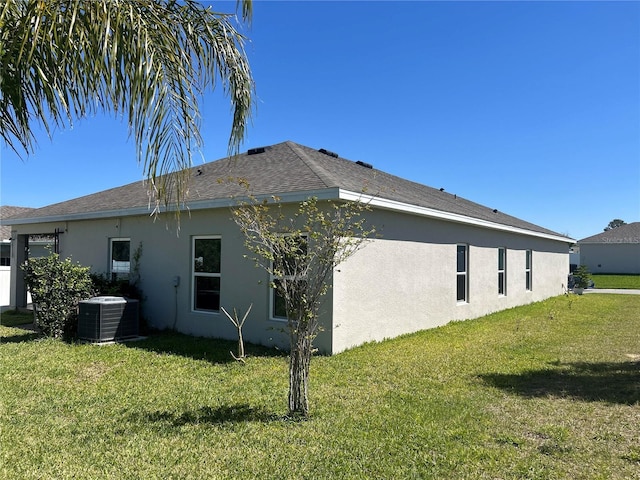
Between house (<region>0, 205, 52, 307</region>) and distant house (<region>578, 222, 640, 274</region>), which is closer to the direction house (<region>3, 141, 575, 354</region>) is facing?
the distant house

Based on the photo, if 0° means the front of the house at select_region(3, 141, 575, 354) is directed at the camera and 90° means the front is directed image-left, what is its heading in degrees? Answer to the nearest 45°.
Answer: approximately 225°

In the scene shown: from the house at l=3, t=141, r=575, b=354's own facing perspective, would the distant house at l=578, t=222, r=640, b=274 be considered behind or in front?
in front

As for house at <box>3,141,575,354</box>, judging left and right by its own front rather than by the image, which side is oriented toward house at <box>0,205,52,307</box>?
left
